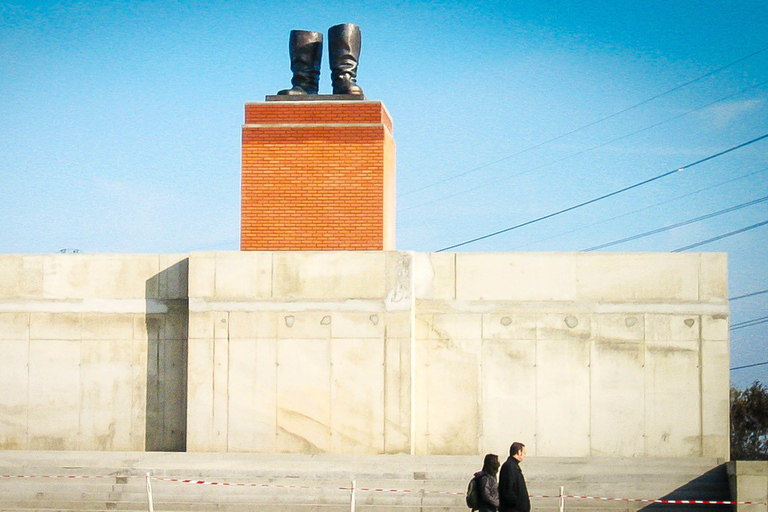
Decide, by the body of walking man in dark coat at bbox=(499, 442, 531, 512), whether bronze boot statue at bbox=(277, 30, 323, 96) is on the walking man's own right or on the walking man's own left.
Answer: on the walking man's own left

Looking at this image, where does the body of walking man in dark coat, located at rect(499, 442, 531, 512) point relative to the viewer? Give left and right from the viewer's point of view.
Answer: facing to the right of the viewer

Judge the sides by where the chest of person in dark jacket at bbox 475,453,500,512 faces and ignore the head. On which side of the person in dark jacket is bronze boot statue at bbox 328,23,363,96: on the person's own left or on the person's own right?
on the person's own left

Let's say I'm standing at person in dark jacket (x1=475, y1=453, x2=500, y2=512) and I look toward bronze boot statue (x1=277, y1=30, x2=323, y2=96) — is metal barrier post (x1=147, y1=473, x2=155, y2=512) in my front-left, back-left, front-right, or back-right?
front-left

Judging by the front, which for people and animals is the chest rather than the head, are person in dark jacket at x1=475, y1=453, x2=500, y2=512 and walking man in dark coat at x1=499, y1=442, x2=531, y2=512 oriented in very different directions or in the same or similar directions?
same or similar directions

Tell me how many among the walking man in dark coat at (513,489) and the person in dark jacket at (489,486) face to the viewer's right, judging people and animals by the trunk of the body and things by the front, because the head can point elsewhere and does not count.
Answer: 2

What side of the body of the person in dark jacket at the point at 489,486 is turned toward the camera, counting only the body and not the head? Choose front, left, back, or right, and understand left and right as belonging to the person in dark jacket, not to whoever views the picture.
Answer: right

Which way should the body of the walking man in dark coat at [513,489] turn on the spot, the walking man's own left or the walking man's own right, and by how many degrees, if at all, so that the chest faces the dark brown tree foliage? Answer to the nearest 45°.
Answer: approximately 90° to the walking man's own left

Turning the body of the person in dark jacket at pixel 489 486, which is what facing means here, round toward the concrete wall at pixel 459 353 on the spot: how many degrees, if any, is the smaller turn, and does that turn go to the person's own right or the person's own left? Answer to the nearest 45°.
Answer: approximately 90° to the person's own left
